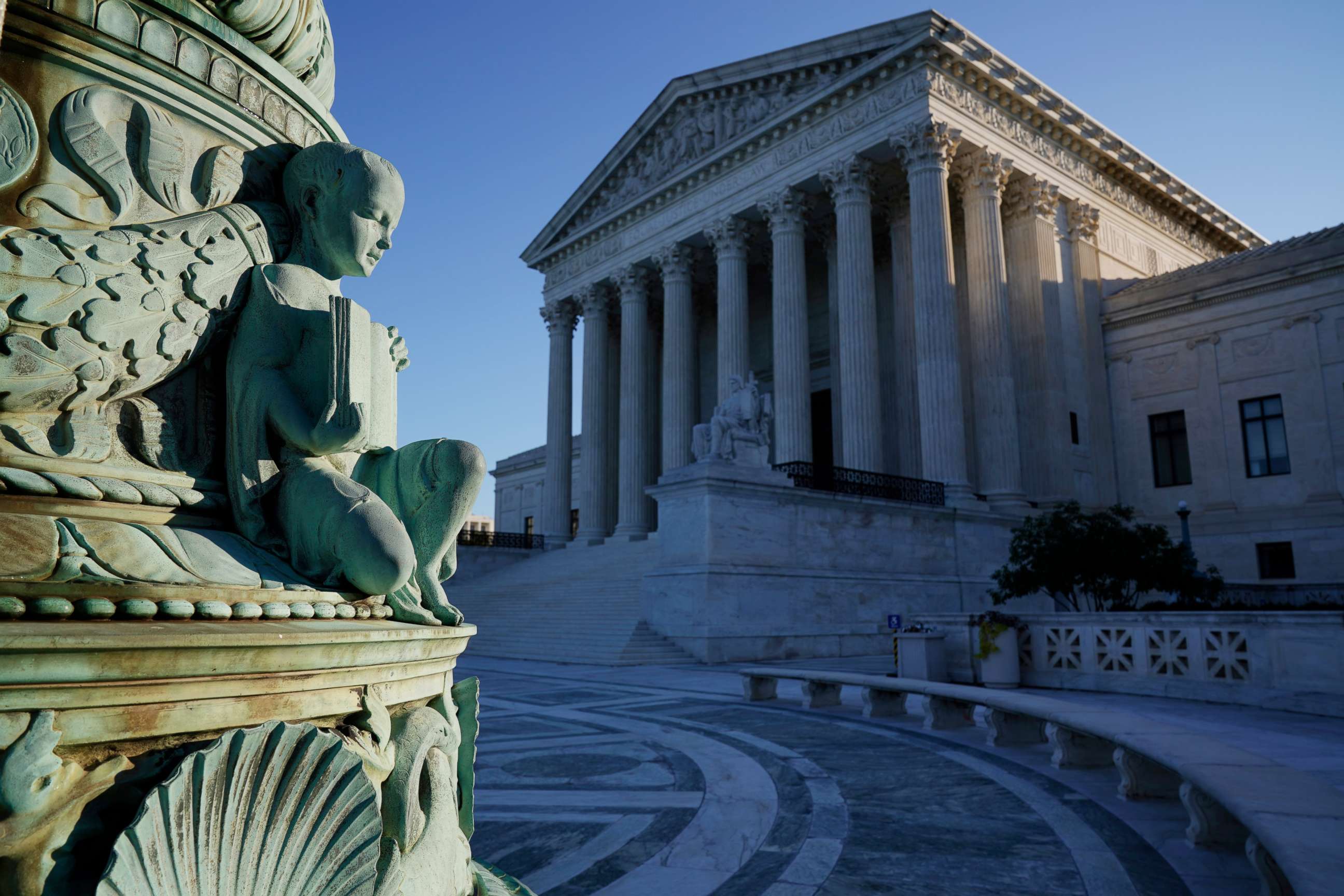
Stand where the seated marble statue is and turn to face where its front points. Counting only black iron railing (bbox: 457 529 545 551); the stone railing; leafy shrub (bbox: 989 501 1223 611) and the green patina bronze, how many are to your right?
1

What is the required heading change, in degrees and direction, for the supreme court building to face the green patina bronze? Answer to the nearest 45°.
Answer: approximately 45° to its left

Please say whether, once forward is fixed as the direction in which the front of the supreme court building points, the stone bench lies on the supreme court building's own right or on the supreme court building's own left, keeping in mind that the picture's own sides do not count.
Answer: on the supreme court building's own left

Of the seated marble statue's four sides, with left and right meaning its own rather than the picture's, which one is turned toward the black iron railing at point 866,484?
back

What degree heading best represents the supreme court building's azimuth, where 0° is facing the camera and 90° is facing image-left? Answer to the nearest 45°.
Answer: approximately 45°

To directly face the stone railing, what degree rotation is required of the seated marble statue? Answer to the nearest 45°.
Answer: approximately 90° to its left

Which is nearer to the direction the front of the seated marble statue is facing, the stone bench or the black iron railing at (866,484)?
the stone bench

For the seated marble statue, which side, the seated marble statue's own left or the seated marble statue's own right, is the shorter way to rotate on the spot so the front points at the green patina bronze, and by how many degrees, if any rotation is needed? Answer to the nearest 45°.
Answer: approximately 45° to the seated marble statue's own left

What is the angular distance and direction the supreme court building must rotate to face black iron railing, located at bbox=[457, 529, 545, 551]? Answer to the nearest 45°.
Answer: approximately 45° to its right

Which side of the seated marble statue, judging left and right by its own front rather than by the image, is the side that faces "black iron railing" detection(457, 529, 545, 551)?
right

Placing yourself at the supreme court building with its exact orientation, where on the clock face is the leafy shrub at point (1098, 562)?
The leafy shrub is roughly at 10 o'clock from the supreme court building.
